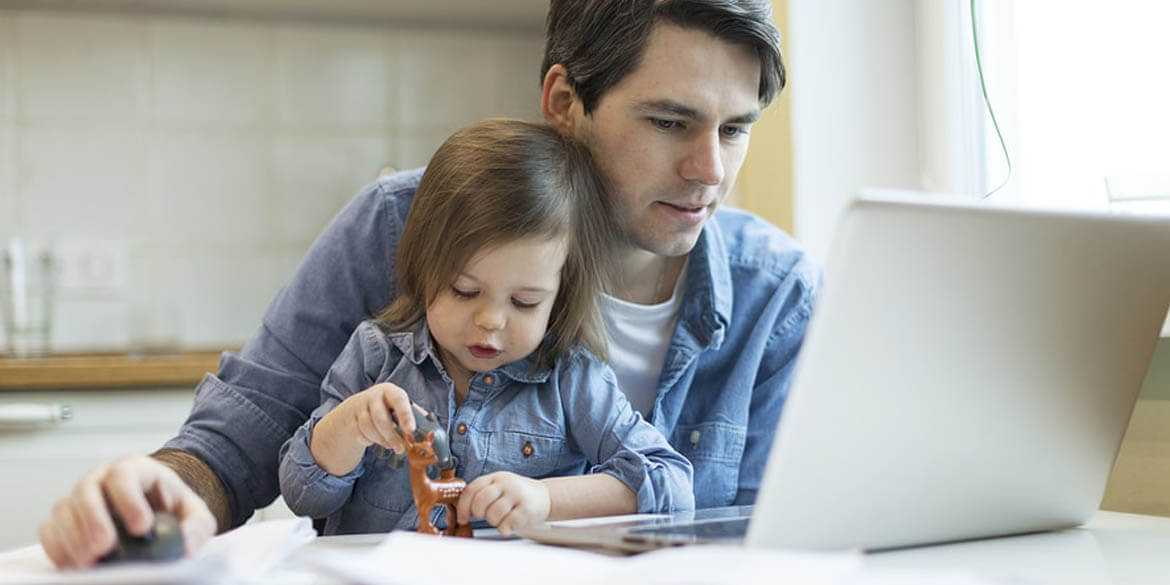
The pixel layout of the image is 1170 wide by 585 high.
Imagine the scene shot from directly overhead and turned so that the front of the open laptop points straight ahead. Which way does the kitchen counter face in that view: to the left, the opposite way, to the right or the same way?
the opposite way

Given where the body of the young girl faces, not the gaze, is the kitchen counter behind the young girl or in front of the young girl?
behind

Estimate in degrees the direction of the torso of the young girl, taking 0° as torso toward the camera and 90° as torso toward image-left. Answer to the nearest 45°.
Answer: approximately 0°

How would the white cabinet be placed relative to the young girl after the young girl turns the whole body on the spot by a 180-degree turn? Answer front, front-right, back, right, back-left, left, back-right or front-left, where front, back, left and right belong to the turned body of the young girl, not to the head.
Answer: front-left

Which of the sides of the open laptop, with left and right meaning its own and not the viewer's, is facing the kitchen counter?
front

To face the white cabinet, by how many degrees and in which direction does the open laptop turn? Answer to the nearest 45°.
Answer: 0° — it already faces it

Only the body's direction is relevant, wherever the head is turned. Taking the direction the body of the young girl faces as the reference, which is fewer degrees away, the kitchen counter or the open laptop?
the open laptop

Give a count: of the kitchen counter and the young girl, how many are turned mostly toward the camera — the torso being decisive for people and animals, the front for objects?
2

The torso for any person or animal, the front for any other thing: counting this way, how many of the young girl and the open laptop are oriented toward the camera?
1

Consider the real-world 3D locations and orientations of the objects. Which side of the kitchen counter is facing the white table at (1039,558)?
front

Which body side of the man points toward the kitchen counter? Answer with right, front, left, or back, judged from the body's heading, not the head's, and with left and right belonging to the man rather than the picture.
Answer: back

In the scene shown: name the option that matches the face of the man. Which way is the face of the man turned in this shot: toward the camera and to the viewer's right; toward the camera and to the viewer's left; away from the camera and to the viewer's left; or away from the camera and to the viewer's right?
toward the camera and to the viewer's right

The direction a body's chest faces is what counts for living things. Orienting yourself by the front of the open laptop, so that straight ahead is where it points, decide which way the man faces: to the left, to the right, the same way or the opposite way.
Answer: the opposite way

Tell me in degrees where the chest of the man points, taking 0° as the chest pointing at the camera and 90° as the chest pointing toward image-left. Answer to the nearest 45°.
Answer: approximately 315°

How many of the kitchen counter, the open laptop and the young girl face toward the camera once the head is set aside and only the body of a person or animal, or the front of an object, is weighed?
2
